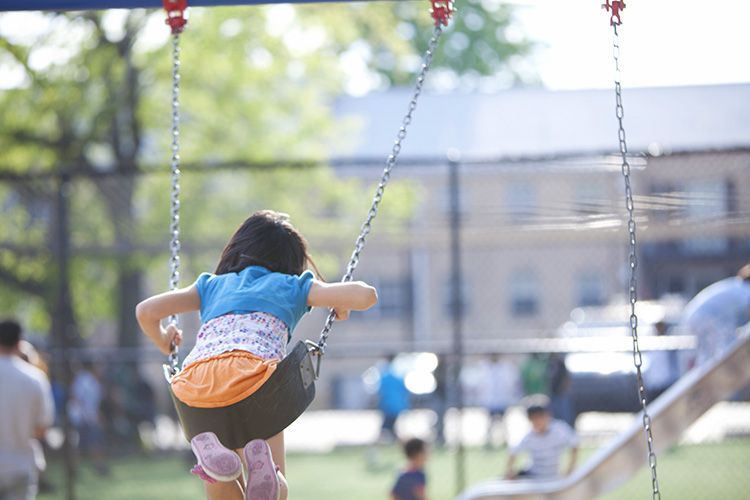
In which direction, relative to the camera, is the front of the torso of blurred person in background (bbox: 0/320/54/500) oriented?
away from the camera

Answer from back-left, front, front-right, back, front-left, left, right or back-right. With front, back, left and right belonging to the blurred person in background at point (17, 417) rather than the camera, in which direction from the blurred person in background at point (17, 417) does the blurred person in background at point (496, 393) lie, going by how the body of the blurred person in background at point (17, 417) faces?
front-right

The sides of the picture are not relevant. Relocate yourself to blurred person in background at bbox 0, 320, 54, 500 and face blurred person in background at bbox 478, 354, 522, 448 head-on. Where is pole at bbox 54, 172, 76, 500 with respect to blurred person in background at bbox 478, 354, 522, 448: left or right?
left

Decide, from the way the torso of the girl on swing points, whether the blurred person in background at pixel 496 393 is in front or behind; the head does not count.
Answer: in front

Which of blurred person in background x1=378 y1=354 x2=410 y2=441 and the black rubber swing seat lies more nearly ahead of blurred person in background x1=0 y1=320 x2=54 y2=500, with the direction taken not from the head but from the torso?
the blurred person in background

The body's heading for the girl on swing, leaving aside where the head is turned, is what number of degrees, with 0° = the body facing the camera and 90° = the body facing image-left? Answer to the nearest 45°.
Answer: approximately 180°

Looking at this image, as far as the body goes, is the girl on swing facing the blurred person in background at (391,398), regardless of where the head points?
yes

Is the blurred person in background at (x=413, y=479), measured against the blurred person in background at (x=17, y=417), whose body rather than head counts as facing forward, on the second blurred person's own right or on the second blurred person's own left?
on the second blurred person's own right

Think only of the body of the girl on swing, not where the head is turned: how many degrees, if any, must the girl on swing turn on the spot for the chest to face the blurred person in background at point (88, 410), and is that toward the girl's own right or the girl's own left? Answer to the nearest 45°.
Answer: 0° — they already face them

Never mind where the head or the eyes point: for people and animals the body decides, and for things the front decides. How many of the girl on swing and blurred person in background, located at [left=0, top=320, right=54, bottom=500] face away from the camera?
2

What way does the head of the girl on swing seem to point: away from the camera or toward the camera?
away from the camera

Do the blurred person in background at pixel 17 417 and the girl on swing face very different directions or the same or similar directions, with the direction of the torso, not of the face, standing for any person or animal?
same or similar directions

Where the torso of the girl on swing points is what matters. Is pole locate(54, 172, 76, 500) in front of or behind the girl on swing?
in front
